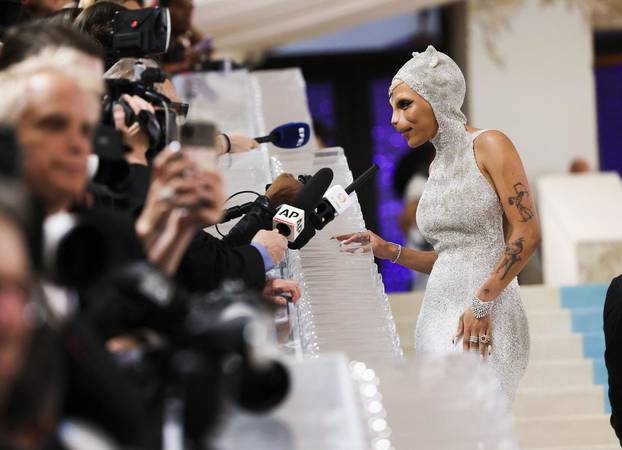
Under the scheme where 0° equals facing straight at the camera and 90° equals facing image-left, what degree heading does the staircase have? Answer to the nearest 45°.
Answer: approximately 0°
